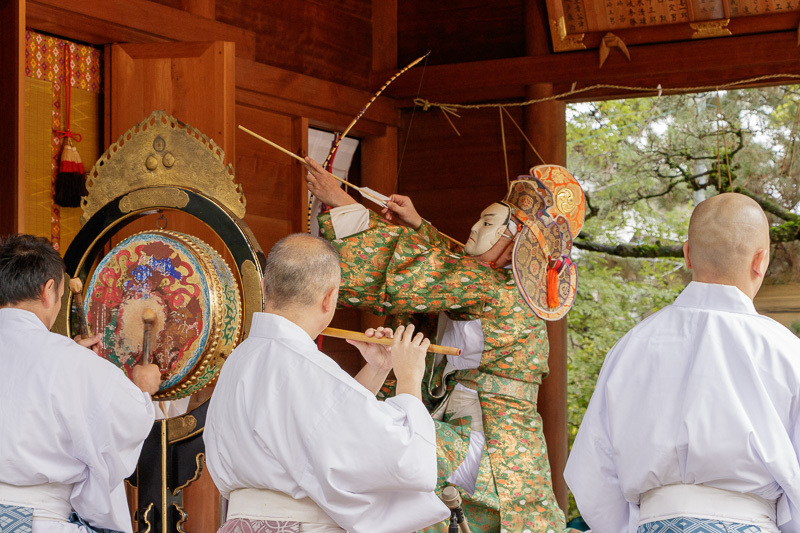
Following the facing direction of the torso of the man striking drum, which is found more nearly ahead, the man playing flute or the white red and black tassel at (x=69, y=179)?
the white red and black tassel

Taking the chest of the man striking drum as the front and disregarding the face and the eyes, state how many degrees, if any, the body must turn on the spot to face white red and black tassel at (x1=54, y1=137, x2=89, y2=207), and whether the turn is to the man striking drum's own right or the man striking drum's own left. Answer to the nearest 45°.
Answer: approximately 45° to the man striking drum's own left

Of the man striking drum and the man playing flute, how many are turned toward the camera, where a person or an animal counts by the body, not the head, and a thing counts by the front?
0

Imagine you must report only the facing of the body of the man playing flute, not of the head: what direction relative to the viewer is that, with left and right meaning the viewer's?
facing away from the viewer and to the right of the viewer

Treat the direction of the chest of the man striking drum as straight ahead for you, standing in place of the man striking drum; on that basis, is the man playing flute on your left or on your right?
on your right

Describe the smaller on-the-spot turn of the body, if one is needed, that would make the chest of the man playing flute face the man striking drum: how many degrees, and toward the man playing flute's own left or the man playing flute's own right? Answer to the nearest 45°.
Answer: approximately 90° to the man playing flute's own left

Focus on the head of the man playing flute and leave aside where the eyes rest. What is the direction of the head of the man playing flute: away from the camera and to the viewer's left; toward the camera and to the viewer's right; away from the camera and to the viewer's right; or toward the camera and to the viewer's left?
away from the camera and to the viewer's right

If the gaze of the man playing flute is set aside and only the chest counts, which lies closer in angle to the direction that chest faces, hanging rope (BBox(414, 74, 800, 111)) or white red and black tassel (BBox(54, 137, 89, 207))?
the hanging rope

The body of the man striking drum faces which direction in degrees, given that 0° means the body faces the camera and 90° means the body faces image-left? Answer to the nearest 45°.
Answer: approximately 225°

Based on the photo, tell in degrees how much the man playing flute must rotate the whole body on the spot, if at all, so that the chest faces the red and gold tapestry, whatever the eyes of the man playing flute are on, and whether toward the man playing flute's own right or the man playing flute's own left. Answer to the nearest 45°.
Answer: approximately 90° to the man playing flute's own left

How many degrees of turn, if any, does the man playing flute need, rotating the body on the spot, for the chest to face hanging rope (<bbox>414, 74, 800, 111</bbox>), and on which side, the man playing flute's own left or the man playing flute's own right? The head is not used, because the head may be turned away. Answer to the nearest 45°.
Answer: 0° — they already face it

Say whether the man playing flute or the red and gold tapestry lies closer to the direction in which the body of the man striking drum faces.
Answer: the red and gold tapestry

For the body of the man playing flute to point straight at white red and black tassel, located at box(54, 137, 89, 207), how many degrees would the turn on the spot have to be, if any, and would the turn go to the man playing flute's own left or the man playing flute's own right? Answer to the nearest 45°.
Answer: approximately 90° to the man playing flute's own left

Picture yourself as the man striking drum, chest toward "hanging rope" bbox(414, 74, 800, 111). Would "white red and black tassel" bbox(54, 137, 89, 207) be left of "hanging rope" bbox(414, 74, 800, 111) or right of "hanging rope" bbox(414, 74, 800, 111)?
left

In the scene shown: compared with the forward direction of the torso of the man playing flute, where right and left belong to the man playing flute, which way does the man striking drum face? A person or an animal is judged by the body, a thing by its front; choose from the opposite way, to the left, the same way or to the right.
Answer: the same way

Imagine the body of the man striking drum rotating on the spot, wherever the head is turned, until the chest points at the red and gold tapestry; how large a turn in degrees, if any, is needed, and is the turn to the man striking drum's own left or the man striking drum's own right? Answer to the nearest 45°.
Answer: approximately 45° to the man striking drum's own left
